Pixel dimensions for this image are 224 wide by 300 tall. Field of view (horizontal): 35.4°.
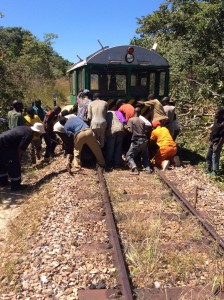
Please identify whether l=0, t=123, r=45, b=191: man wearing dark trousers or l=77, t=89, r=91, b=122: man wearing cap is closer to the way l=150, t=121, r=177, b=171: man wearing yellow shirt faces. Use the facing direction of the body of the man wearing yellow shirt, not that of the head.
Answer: the man wearing cap

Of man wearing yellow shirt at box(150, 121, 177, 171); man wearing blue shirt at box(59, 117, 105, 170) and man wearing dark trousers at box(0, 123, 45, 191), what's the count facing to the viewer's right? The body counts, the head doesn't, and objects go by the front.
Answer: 1

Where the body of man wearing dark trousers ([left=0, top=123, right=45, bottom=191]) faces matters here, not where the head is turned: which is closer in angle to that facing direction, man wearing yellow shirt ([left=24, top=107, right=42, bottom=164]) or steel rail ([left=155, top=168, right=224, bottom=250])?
the steel rail

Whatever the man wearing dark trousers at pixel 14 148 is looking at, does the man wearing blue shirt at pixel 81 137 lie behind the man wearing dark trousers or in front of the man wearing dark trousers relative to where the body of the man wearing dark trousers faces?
in front

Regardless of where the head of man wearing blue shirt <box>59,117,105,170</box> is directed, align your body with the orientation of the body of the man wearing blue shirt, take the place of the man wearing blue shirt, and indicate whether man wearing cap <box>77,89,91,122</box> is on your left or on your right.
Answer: on your right

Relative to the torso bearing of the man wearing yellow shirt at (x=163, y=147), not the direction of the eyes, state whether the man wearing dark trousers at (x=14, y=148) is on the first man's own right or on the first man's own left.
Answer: on the first man's own left

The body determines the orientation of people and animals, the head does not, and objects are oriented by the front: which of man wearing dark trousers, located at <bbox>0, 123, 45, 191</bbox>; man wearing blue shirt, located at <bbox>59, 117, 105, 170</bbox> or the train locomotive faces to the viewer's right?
the man wearing dark trousers

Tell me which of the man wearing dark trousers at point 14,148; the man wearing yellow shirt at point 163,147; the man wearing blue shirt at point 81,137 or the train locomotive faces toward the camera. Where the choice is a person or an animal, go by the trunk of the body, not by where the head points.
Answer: the train locomotive

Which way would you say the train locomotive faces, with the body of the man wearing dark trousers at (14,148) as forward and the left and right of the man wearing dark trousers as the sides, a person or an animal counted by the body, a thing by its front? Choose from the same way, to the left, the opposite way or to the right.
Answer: to the right

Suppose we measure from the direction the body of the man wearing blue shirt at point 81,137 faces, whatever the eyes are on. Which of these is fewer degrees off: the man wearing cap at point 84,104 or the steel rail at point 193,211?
the man wearing cap

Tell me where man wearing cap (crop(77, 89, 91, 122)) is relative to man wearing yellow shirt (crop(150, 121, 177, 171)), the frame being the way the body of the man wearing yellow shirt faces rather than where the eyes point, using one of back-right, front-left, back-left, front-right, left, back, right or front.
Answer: front-left

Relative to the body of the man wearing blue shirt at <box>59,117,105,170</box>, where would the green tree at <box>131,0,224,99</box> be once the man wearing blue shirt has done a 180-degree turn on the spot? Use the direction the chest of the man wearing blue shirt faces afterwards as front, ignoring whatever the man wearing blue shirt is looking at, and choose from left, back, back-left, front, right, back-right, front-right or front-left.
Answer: left

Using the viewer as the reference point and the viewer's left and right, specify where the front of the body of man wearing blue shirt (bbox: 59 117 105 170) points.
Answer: facing away from the viewer and to the left of the viewer

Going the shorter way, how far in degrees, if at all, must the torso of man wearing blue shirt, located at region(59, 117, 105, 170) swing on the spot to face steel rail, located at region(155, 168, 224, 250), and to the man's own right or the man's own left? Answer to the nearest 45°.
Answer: approximately 180°

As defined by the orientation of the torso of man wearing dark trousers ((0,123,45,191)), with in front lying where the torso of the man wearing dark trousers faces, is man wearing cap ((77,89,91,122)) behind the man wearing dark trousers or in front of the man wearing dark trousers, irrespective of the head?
in front
